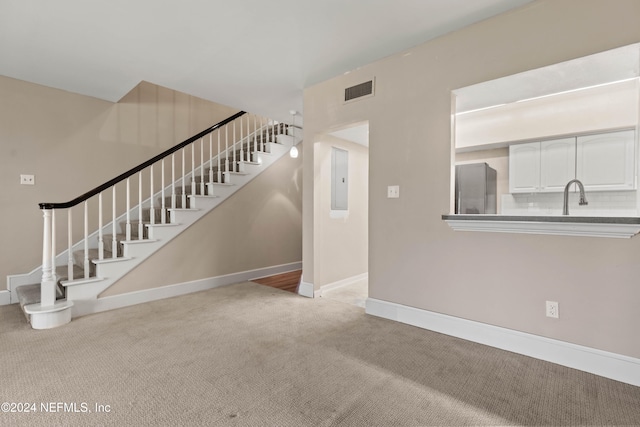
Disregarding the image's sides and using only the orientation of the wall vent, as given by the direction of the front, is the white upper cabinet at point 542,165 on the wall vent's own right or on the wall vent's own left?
on the wall vent's own left

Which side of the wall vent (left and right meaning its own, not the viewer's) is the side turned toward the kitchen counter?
left

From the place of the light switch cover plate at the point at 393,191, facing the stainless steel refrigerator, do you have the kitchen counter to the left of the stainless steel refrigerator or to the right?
right

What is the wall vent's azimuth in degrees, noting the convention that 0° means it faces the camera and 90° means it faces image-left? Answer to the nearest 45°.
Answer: approximately 45°

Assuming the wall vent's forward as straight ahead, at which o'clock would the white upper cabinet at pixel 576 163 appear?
The white upper cabinet is roughly at 8 o'clock from the wall vent.

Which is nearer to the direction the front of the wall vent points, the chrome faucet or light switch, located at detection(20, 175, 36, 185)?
the light switch

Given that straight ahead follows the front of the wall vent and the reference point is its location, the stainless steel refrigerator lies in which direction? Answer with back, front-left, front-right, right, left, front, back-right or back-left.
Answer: back-left

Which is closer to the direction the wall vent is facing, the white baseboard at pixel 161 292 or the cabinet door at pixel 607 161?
the white baseboard
